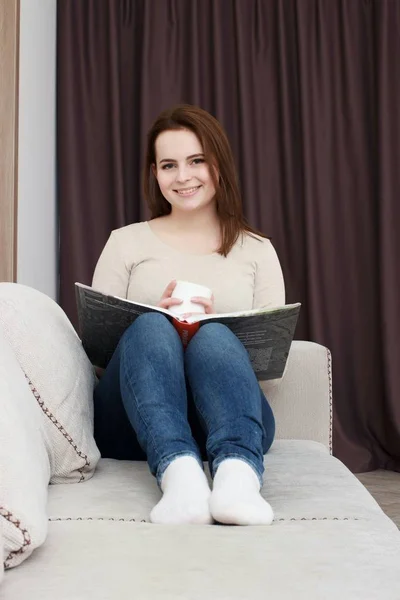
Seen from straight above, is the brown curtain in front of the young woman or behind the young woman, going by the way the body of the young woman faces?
behind

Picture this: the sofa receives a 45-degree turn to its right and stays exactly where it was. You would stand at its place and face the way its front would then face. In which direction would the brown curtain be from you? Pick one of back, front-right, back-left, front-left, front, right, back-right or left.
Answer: back-left

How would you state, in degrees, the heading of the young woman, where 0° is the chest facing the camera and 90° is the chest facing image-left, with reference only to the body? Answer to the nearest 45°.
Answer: approximately 0°
